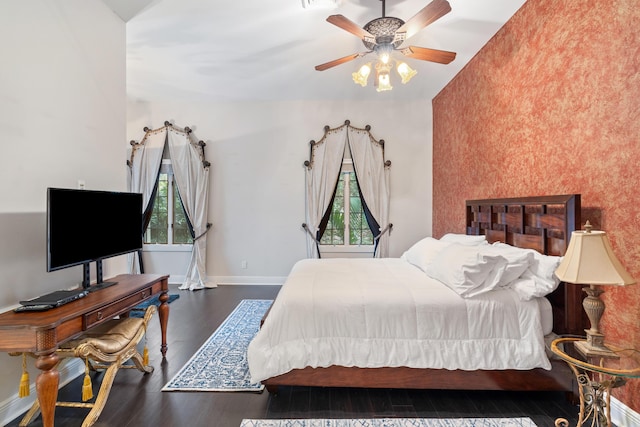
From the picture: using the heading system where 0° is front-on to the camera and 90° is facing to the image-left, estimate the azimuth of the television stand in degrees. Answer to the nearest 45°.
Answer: approximately 315°

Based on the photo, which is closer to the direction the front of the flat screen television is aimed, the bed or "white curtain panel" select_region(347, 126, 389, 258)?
the bed

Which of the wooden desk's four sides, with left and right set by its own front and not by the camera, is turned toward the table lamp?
front

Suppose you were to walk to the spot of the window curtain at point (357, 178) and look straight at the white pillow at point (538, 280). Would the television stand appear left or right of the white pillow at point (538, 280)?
right

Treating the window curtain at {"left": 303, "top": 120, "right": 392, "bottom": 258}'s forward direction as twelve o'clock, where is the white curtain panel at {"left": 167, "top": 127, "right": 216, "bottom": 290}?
The white curtain panel is roughly at 3 o'clock from the window curtain.

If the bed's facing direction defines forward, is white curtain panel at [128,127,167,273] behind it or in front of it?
in front

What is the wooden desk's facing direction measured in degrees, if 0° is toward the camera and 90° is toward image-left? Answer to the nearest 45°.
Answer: approximately 315°

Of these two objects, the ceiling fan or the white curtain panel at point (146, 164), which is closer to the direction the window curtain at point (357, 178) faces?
the ceiling fan

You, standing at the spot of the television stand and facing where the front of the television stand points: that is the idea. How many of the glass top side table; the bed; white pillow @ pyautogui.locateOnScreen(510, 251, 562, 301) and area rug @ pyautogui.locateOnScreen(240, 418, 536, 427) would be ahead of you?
4

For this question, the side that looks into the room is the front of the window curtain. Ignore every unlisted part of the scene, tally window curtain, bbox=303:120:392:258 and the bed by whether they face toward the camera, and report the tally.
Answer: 1

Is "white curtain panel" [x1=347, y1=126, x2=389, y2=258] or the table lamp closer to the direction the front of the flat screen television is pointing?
the table lamp

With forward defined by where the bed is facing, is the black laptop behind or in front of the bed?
in front

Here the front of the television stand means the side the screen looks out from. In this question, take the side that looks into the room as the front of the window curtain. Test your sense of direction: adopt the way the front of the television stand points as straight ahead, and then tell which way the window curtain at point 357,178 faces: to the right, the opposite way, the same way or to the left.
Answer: to the right

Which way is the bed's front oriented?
to the viewer's left

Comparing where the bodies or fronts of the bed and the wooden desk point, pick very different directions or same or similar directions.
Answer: very different directions
